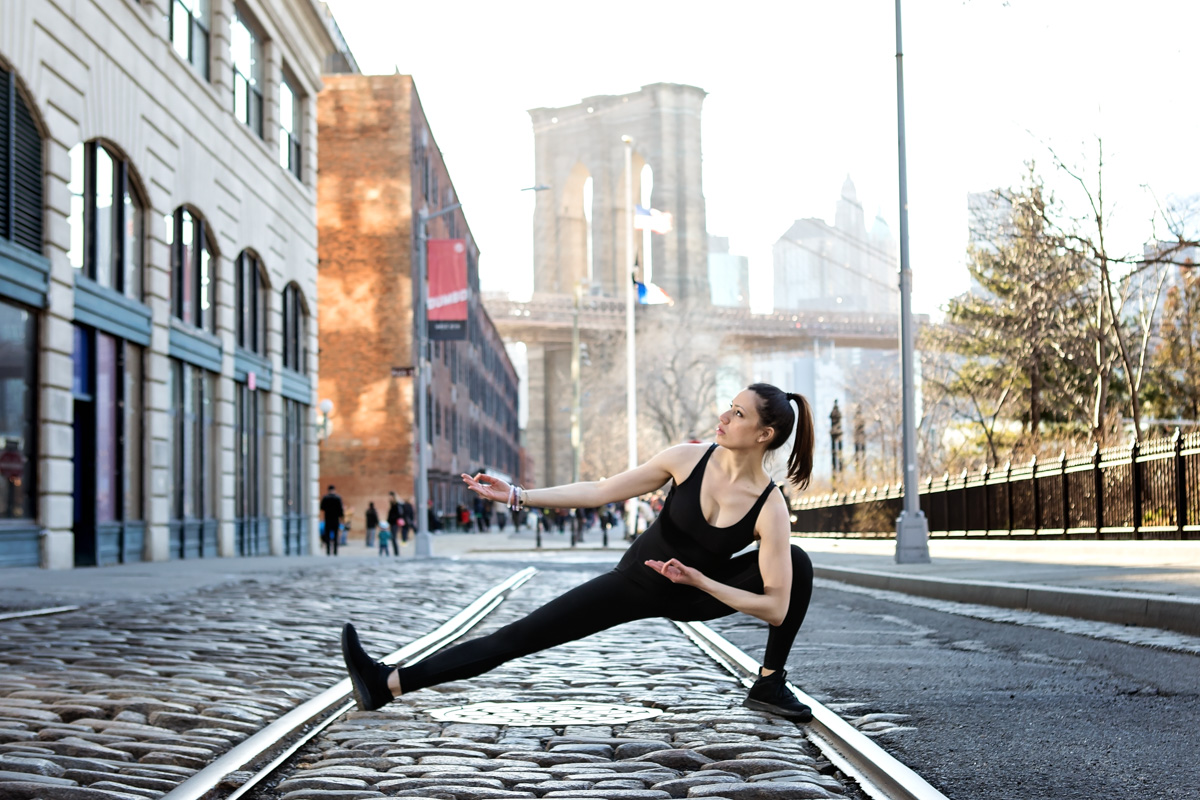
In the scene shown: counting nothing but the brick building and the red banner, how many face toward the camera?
1

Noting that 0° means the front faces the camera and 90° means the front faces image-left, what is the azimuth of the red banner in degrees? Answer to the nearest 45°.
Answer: approximately 0°

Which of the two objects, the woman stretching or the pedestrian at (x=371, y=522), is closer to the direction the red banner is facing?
the woman stretching

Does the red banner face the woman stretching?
yes

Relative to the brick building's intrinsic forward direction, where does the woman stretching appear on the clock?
The woman stretching is roughly at 3 o'clock from the brick building.

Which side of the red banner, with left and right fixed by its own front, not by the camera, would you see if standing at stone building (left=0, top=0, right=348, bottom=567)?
front

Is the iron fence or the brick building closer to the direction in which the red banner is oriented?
the iron fence

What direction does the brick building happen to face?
to the viewer's right

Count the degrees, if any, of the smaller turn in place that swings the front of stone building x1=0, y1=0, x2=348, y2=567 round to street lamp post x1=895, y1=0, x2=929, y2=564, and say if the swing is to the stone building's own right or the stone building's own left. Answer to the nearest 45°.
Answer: approximately 45° to the stone building's own left

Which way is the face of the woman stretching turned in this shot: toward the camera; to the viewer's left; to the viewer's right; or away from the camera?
to the viewer's left
